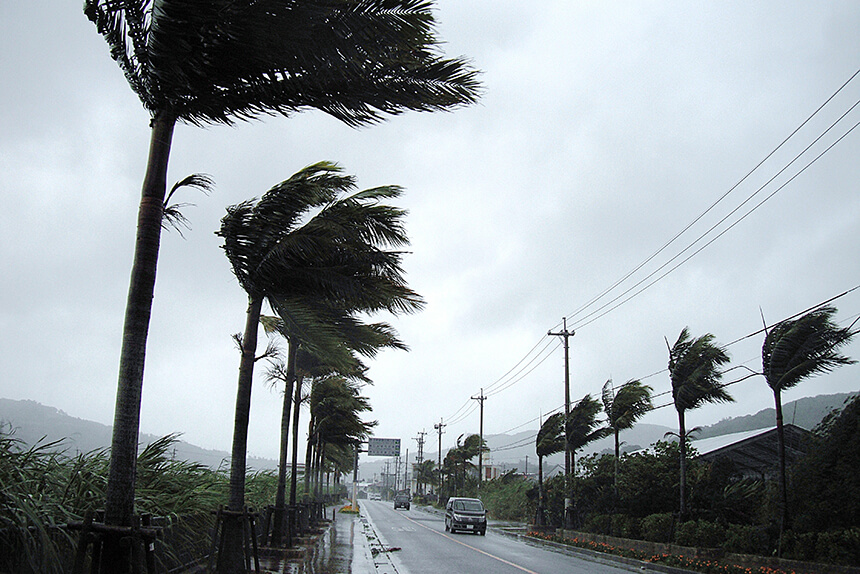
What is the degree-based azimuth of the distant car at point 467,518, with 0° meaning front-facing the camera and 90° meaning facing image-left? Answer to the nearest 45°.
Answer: approximately 0°

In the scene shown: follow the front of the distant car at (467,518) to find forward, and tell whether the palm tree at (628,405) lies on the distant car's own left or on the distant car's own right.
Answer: on the distant car's own left

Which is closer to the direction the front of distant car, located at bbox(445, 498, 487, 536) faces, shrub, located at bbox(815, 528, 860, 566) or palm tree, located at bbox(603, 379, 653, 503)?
the shrub

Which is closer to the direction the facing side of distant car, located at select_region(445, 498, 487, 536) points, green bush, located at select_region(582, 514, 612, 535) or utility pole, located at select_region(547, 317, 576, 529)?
the green bush

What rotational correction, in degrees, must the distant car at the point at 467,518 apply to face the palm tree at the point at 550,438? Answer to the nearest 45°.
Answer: approximately 135° to its left

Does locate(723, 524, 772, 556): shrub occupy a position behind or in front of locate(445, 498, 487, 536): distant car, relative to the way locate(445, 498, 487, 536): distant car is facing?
in front

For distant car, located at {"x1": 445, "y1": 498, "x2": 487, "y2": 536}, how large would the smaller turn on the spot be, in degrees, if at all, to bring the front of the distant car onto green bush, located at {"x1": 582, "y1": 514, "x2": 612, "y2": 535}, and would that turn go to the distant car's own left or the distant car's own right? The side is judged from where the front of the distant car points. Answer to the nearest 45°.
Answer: approximately 45° to the distant car's own left

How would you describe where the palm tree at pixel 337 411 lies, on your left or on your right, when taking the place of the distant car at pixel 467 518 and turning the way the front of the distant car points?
on your right

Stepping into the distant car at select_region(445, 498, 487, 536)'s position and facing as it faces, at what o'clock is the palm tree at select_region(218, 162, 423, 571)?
The palm tree is roughly at 12 o'clock from the distant car.
